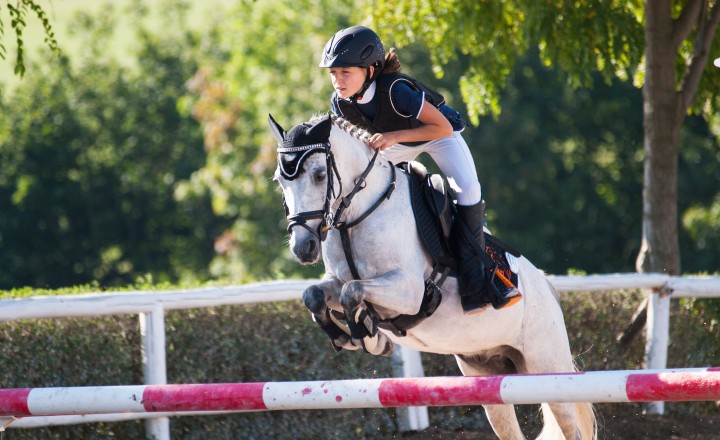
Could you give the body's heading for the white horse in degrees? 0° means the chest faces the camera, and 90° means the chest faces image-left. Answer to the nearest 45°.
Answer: approximately 45°

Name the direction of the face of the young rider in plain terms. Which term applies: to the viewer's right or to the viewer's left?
to the viewer's left
